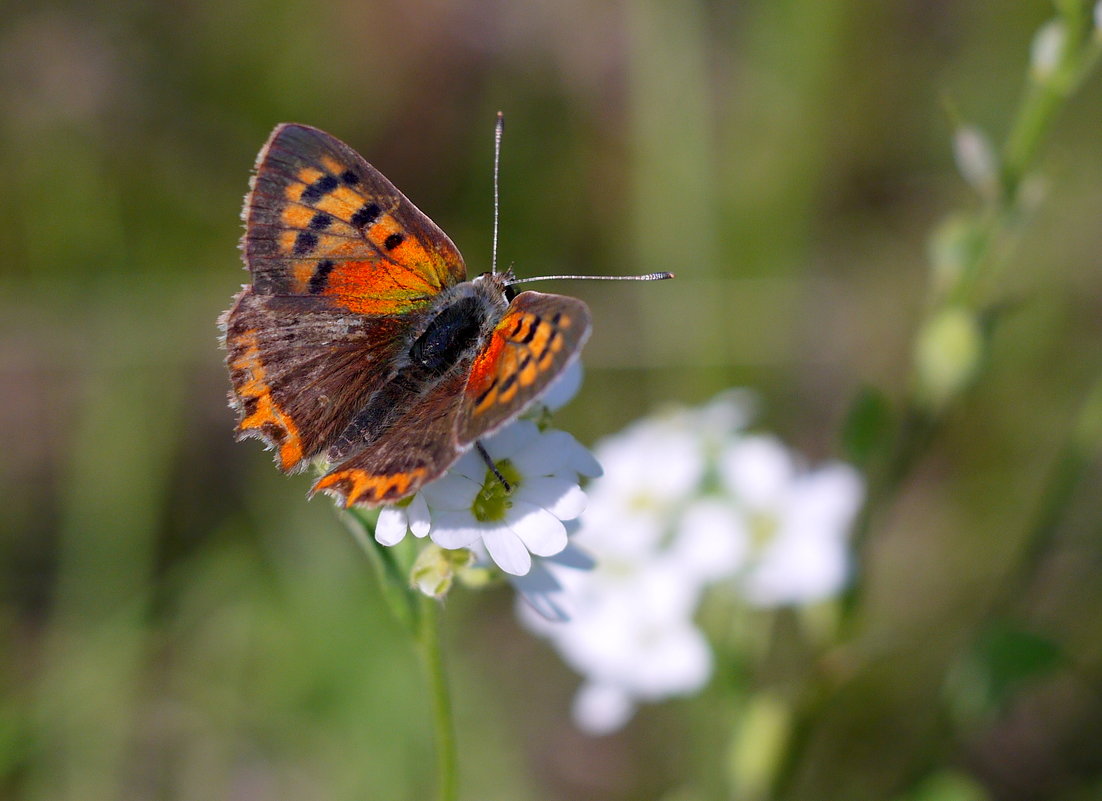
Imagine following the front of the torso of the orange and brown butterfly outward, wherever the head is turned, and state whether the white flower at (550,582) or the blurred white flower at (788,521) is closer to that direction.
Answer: the blurred white flower

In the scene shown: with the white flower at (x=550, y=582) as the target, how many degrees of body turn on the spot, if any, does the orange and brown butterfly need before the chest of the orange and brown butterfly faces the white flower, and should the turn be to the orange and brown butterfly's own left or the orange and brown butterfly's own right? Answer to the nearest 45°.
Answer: approximately 90° to the orange and brown butterfly's own right

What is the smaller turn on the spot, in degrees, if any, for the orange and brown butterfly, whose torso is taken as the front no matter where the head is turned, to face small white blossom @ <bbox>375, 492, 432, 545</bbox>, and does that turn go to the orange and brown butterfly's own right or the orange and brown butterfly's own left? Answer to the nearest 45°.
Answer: approximately 135° to the orange and brown butterfly's own right

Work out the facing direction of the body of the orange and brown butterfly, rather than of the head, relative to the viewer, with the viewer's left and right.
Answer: facing away from the viewer and to the right of the viewer
